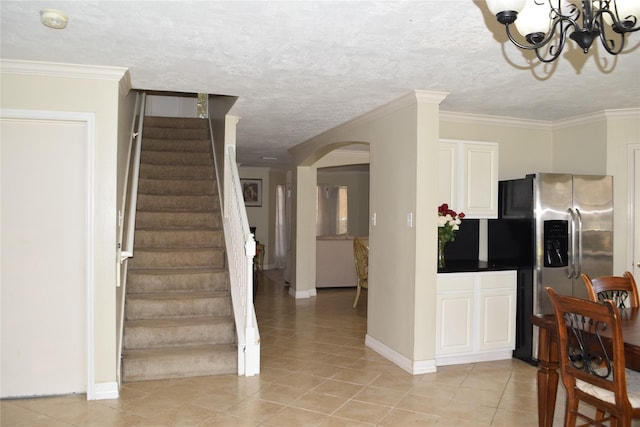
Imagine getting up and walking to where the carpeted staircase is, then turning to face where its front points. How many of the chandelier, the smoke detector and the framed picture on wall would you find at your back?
1

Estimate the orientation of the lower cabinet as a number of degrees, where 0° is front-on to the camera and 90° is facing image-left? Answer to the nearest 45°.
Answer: approximately 0°

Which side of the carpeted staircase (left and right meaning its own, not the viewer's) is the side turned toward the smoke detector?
front

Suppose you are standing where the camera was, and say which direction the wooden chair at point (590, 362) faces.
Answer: facing away from the viewer and to the right of the viewer

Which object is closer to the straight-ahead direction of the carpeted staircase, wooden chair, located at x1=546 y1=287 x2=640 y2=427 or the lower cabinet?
the wooden chair

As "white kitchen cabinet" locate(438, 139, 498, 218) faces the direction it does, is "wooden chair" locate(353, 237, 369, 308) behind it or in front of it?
behind

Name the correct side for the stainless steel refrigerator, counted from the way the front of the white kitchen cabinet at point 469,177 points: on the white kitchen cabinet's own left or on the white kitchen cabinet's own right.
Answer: on the white kitchen cabinet's own left

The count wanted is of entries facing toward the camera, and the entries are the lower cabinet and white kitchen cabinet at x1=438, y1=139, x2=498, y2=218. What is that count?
2

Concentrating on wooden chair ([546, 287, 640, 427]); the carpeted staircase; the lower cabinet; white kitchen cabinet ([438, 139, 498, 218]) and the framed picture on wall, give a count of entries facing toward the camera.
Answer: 4

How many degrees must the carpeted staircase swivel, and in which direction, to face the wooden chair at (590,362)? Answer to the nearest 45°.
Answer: approximately 45° to its left

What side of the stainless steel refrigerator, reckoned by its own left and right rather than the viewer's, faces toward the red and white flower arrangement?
right

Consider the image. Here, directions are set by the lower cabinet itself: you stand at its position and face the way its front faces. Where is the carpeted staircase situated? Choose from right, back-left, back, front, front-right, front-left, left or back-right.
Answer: right
